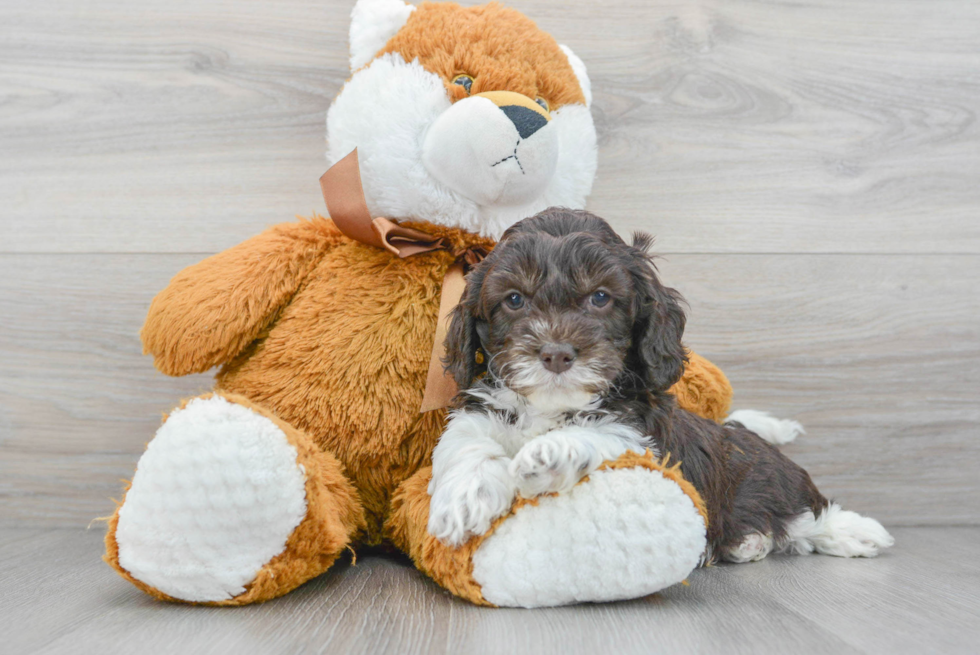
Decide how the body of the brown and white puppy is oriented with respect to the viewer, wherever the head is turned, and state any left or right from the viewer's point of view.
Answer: facing the viewer and to the left of the viewer
